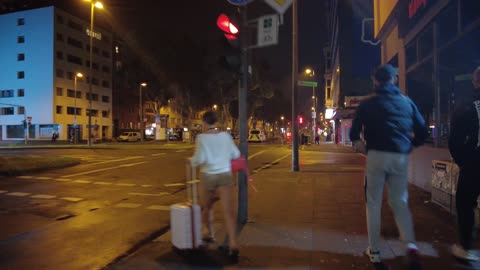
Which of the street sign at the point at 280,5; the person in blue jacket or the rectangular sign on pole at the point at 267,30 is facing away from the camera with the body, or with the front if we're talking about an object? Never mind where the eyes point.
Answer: the person in blue jacket

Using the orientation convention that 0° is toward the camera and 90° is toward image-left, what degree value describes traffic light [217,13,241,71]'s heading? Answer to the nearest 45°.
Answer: approximately 45°

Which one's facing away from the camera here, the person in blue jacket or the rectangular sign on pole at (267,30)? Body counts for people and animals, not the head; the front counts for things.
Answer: the person in blue jacket

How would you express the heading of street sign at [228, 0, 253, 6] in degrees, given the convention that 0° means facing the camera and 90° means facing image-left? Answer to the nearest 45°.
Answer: approximately 0°

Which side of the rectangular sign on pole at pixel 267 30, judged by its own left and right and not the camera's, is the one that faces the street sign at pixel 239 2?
right

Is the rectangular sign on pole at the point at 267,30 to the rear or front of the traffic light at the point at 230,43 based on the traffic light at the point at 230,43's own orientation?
to the rear

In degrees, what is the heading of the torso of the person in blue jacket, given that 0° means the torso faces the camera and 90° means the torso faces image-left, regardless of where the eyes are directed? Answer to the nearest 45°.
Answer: approximately 180°

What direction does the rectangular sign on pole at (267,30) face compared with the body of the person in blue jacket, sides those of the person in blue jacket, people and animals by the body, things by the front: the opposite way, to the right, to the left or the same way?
the opposite way
